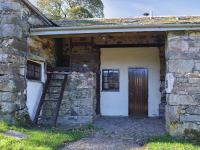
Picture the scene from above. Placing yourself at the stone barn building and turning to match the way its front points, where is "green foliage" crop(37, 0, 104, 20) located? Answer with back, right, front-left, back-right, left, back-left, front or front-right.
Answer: back

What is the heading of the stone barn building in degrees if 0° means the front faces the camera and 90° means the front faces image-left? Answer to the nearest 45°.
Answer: approximately 0°
